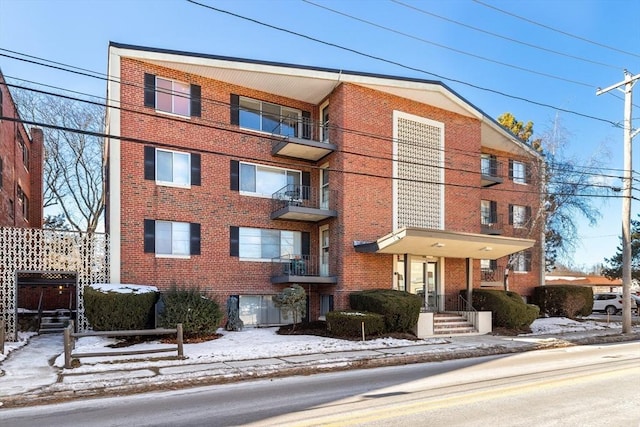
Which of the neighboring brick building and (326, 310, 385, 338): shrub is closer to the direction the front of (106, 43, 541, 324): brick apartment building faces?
the shrub

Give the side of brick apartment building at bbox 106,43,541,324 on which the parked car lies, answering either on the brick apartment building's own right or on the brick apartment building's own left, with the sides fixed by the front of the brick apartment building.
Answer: on the brick apartment building's own left

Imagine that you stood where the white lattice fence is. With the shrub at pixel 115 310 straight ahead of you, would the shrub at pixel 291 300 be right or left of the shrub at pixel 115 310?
left

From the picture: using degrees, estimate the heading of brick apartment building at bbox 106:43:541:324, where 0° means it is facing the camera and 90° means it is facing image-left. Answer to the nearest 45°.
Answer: approximately 315°

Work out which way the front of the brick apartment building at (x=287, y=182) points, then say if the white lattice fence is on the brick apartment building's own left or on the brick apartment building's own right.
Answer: on the brick apartment building's own right

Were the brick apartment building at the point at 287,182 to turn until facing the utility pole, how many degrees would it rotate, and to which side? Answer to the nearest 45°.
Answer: approximately 45° to its left

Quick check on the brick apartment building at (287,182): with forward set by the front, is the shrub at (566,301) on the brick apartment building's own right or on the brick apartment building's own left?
on the brick apartment building's own left

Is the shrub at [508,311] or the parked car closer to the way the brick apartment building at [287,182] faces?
the shrub

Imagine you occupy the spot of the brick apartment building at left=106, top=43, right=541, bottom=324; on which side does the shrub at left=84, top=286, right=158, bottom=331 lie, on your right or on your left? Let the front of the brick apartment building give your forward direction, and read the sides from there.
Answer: on your right
